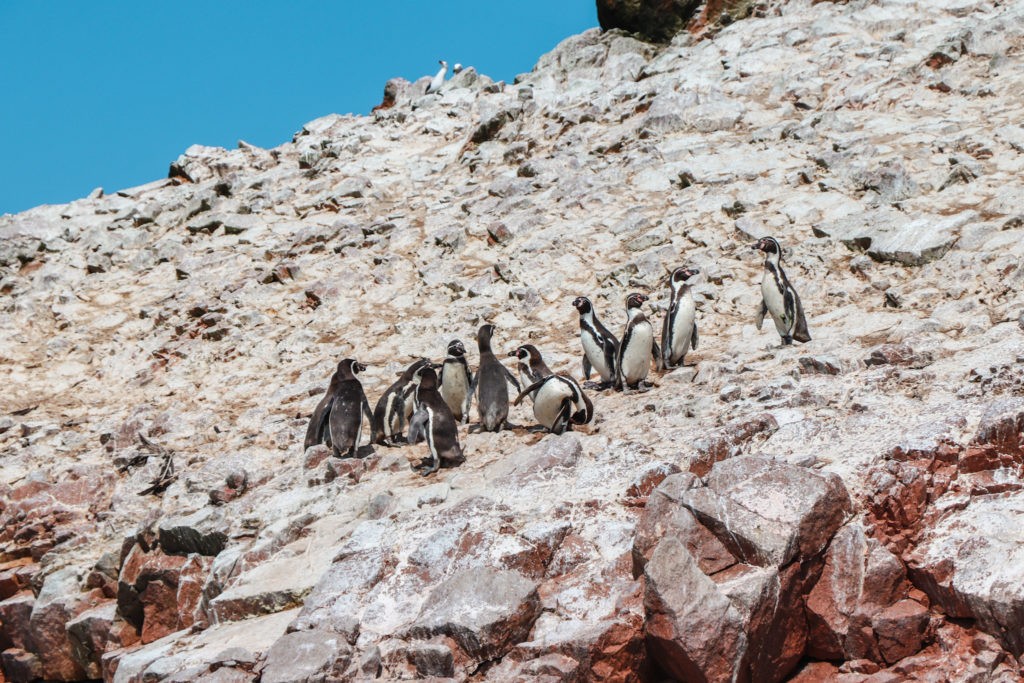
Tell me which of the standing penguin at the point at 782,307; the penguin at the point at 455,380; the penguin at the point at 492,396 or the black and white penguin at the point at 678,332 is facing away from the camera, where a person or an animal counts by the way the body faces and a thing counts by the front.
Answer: the penguin at the point at 492,396

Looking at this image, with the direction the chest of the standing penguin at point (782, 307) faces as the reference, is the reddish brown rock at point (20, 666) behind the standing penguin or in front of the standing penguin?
in front

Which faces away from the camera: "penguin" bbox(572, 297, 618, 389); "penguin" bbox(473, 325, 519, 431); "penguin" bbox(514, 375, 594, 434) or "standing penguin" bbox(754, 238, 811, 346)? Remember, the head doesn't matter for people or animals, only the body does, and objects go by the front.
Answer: "penguin" bbox(473, 325, 519, 431)

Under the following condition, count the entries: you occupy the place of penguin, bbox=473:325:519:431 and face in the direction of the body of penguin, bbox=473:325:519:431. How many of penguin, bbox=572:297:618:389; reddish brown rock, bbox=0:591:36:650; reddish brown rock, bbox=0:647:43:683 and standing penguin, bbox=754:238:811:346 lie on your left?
2

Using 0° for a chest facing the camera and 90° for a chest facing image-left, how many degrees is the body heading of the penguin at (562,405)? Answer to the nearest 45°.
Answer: approximately 45°

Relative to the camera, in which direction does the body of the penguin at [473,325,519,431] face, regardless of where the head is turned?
away from the camera

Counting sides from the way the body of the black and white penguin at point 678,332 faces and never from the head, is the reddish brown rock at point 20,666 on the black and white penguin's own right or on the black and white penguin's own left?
on the black and white penguin's own right

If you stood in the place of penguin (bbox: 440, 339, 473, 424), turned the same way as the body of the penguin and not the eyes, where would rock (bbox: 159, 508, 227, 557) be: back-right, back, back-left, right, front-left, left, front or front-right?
front-right

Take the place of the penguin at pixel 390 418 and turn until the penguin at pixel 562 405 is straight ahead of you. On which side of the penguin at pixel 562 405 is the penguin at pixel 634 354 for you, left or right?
left
